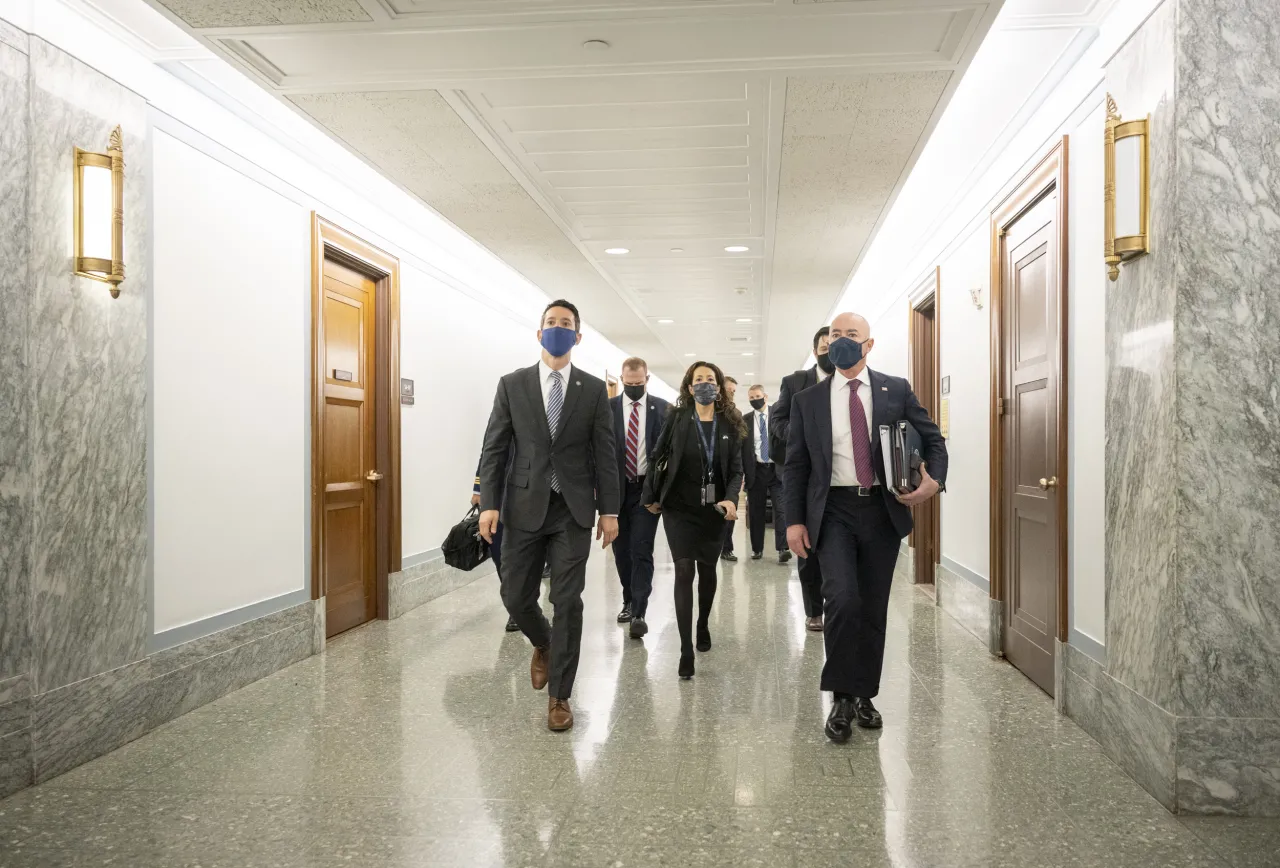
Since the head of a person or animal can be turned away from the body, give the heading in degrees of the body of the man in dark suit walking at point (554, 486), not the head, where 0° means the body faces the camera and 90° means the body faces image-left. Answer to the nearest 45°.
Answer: approximately 0°

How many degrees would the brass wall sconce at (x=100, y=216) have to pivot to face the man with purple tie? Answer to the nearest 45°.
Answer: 0° — it already faces them

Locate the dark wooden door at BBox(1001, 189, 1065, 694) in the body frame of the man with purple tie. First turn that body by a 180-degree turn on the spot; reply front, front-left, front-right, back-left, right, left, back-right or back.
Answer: front-right

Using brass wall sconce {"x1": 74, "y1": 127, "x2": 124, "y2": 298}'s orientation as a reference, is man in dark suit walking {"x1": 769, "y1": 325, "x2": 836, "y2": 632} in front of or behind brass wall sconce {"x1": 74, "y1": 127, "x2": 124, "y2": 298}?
in front

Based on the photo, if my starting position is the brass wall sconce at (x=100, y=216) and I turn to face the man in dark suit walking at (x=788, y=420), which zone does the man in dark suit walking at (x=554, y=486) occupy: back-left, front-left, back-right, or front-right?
front-right

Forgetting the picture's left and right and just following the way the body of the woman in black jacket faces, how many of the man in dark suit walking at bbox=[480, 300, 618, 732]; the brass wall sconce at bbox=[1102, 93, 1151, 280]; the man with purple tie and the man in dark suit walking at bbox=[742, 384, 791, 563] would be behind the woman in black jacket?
1

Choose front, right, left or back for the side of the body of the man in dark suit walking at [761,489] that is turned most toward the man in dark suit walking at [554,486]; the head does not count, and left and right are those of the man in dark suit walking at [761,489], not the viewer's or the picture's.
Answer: front

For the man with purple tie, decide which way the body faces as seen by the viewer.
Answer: toward the camera

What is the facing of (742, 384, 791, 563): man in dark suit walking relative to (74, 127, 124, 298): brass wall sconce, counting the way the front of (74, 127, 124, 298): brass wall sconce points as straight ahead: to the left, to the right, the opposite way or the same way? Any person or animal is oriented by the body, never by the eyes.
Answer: to the right

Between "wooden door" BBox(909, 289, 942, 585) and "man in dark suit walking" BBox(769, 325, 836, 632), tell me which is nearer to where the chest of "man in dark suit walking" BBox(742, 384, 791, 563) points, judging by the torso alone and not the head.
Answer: the man in dark suit walking

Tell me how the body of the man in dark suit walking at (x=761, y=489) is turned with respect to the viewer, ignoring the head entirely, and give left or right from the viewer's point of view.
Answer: facing the viewer

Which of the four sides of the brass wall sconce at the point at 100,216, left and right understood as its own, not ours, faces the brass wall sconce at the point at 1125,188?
front

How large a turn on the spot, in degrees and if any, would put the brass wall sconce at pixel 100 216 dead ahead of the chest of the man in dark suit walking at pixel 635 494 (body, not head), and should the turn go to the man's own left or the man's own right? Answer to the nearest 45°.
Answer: approximately 45° to the man's own right

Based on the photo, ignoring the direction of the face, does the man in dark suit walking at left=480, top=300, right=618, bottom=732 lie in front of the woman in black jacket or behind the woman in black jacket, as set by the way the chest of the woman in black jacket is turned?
in front

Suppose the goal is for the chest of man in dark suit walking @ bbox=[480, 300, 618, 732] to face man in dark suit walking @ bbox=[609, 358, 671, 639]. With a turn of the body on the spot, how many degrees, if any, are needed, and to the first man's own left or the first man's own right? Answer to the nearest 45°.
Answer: approximately 180°

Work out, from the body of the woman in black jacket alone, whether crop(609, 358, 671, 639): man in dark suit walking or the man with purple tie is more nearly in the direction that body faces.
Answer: the man with purple tie
